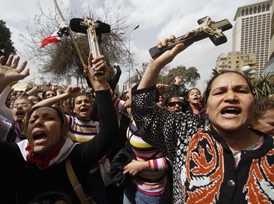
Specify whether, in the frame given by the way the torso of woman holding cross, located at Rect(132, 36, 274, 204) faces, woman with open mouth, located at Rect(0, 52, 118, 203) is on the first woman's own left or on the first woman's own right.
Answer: on the first woman's own right

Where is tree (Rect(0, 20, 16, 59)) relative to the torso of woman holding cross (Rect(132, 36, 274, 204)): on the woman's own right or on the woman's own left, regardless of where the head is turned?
on the woman's own right

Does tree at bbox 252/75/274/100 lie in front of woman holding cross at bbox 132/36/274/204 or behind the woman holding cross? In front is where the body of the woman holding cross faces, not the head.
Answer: behind

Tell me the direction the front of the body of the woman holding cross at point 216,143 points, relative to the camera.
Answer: toward the camera

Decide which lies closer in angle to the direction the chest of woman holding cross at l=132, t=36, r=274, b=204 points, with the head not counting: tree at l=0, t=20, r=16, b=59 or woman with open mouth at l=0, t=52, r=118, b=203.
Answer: the woman with open mouth
